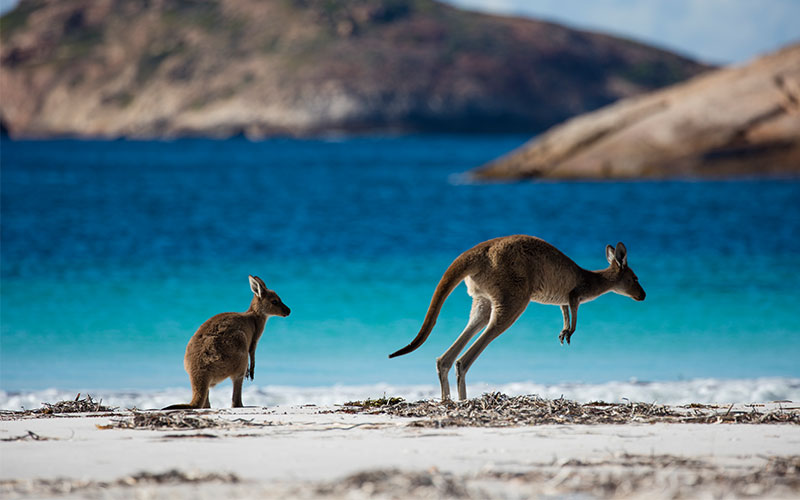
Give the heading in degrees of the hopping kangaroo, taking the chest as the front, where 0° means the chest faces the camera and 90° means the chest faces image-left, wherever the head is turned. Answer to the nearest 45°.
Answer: approximately 270°

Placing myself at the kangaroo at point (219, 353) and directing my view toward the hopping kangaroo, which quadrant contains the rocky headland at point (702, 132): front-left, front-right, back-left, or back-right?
front-left

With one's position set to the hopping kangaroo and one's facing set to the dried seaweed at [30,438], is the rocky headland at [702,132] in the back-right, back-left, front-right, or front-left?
back-right

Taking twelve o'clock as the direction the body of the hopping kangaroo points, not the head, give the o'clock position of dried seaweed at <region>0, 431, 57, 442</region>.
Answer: The dried seaweed is roughly at 5 o'clock from the hopping kangaroo.

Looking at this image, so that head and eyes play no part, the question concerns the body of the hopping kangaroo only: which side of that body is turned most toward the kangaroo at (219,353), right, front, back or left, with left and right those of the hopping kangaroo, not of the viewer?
back

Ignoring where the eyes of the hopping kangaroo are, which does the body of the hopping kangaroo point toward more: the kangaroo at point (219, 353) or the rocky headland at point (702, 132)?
the rocky headland

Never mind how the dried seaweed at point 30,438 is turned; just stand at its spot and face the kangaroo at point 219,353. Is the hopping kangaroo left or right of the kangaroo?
right

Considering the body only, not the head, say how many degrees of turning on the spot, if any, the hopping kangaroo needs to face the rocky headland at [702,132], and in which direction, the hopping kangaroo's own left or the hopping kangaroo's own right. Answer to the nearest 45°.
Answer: approximately 90° to the hopping kangaroo's own left

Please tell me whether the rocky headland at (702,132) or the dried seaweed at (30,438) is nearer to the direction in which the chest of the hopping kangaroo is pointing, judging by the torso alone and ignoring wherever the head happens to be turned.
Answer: the rocky headland
